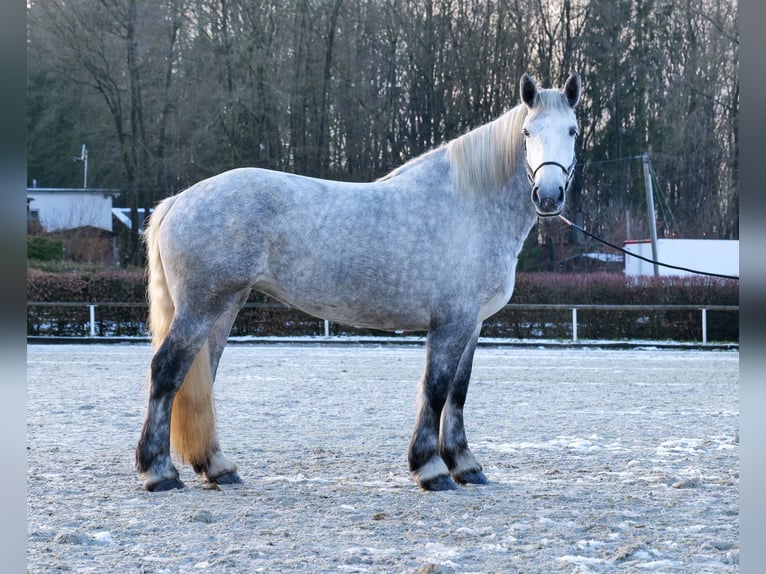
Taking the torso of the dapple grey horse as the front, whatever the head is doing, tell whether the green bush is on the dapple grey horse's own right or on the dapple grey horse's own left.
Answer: on the dapple grey horse's own left

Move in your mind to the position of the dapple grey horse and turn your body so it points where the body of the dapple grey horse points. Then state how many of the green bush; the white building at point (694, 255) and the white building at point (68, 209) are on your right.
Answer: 0

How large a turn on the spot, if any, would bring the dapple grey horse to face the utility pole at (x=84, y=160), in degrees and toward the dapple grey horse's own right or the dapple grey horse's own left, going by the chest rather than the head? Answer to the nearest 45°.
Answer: approximately 90° to the dapple grey horse's own left

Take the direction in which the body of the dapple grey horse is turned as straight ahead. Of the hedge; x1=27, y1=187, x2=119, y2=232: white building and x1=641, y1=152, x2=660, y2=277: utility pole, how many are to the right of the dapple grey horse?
0

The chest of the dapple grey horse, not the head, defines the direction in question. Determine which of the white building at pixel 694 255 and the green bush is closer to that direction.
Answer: the white building

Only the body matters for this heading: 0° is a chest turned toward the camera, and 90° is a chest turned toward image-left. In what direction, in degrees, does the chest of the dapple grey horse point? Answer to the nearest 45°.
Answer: approximately 270°

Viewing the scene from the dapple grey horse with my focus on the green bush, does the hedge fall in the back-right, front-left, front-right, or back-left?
front-right

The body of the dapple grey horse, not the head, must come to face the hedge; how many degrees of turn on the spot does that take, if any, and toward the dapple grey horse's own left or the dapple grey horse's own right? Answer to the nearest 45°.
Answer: approximately 90° to the dapple grey horse's own left

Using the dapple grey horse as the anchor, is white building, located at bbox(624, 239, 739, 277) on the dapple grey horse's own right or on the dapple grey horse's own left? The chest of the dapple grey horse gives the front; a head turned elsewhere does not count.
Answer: on the dapple grey horse's own left

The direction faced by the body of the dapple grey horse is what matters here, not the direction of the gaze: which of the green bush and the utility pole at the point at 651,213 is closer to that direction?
the utility pole

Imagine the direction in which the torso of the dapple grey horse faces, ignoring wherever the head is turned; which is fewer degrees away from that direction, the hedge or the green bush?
the hedge

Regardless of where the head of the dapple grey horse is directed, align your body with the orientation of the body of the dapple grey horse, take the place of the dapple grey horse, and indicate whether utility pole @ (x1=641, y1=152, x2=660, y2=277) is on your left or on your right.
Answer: on your left

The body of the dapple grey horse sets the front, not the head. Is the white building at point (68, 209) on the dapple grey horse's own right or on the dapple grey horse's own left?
on the dapple grey horse's own left
